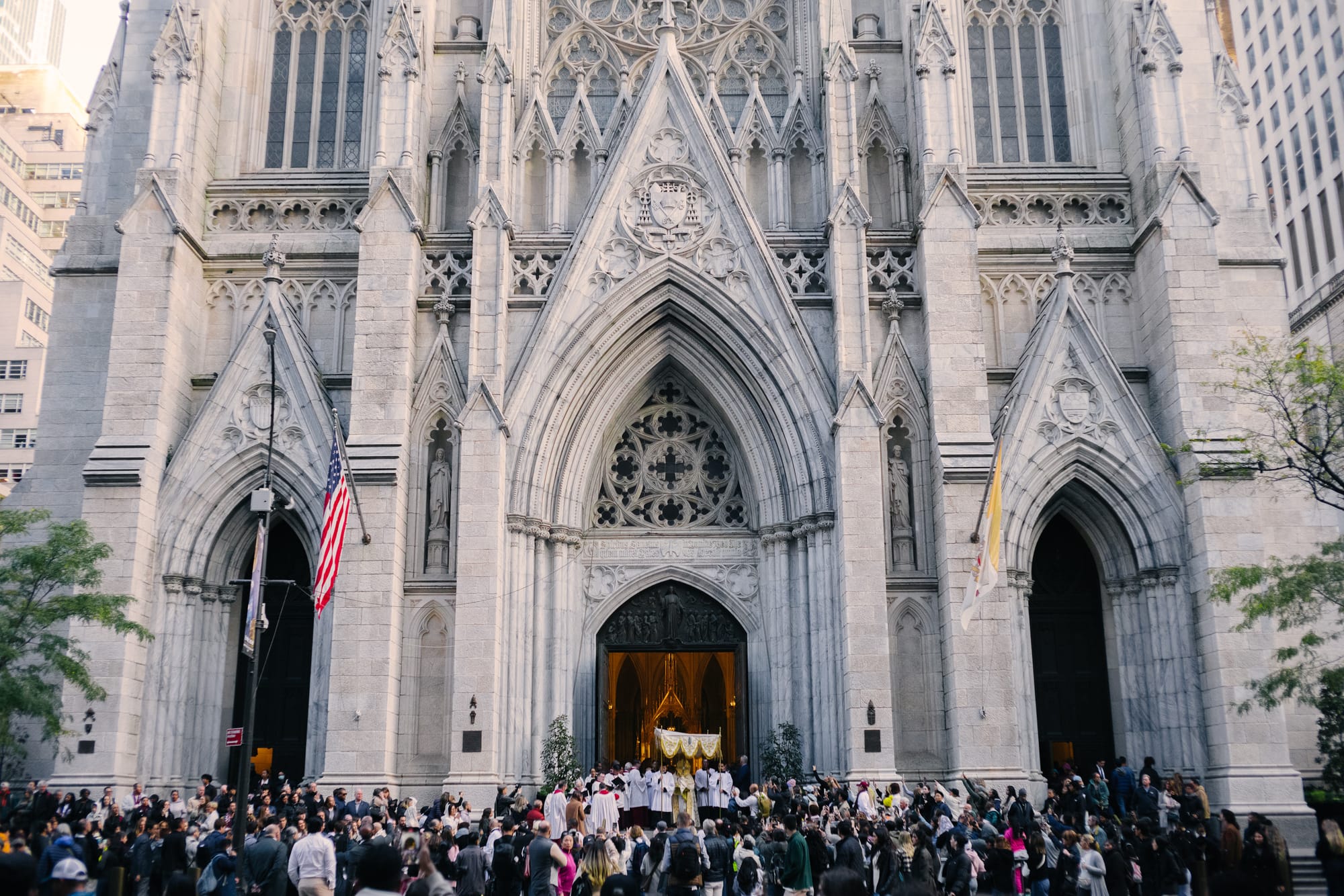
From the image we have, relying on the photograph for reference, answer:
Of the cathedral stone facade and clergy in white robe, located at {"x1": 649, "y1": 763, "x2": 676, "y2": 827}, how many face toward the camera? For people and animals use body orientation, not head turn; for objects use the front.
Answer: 2

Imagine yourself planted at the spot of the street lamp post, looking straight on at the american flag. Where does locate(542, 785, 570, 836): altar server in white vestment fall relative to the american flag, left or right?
right

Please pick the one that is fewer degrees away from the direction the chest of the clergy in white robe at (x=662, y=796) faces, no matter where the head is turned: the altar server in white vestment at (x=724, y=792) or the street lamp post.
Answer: the street lamp post

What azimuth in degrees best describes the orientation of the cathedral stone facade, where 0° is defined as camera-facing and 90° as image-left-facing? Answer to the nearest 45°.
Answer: approximately 0°

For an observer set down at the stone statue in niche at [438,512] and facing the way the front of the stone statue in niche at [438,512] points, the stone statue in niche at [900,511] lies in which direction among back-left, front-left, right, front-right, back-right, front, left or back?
left

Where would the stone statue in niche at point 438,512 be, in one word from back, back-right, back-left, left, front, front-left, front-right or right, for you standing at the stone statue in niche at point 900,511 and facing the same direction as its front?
right

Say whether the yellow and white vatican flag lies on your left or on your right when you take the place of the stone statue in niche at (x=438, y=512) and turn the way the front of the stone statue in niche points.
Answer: on your left
